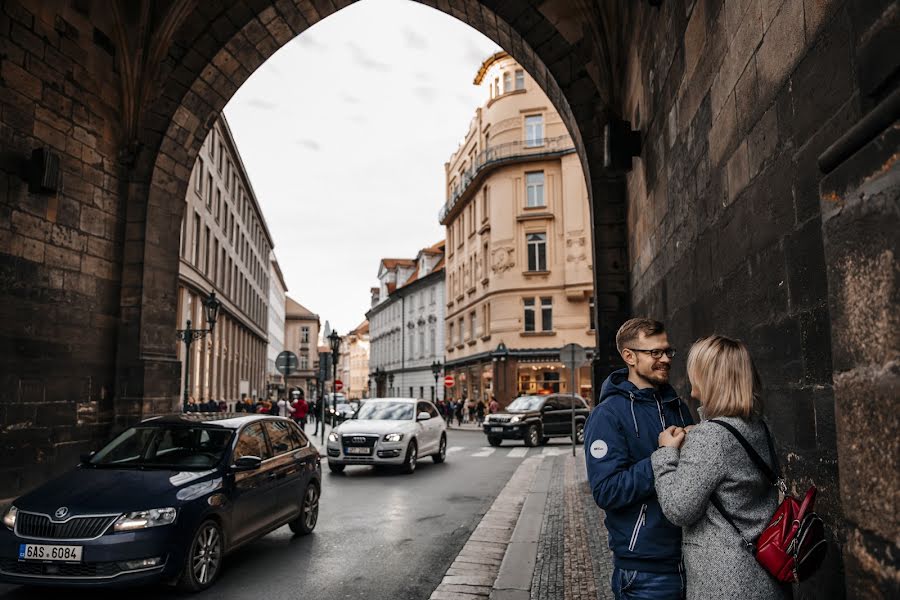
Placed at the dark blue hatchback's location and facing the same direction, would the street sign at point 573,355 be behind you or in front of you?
behind

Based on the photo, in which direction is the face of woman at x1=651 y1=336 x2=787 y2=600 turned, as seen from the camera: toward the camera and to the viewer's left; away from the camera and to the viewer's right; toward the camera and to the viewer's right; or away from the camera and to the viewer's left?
away from the camera and to the viewer's left

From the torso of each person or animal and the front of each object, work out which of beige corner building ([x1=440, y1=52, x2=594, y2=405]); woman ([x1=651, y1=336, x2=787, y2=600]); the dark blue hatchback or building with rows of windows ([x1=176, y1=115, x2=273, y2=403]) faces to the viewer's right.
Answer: the building with rows of windows

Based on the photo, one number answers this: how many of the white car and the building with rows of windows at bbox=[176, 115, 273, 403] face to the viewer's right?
1

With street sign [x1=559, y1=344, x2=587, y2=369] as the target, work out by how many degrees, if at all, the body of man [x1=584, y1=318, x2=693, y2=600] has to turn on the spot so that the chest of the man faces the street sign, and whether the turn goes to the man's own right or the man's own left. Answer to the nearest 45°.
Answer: approximately 135° to the man's own left

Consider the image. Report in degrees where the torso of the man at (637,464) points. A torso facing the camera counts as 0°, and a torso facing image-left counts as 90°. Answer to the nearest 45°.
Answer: approximately 315°

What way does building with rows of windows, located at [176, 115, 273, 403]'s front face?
to the viewer's right

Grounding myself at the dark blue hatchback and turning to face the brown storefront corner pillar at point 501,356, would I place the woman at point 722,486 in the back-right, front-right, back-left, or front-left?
back-right

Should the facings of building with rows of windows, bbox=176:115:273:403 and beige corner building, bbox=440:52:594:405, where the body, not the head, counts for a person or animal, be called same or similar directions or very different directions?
very different directions

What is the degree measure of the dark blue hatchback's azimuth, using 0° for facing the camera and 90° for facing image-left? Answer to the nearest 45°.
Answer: approximately 45°

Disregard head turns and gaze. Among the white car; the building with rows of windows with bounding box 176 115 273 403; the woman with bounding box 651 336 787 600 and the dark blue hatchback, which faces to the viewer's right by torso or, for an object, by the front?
the building with rows of windows
